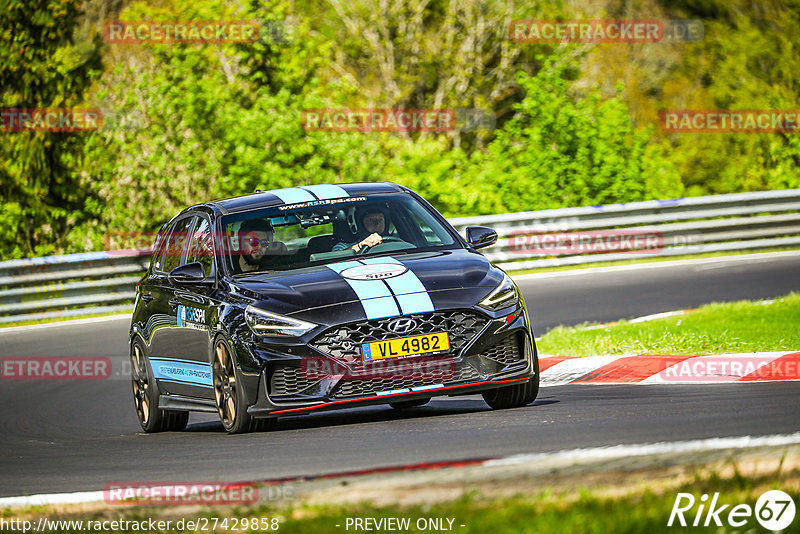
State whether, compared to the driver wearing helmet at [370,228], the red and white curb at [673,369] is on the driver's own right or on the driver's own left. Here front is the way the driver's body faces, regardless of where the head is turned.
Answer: on the driver's own left

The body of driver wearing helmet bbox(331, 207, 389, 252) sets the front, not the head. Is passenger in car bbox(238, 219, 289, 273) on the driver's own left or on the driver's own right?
on the driver's own right

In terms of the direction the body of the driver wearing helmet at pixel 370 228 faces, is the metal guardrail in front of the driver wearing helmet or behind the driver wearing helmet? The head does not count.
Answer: behind

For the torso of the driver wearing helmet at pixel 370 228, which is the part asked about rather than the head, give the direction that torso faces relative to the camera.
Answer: toward the camera

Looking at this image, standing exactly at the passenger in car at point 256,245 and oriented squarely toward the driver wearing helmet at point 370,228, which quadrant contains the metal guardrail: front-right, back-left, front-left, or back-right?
front-left

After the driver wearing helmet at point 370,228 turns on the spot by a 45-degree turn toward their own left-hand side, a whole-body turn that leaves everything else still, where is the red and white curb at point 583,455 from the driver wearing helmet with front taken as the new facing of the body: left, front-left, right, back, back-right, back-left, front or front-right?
front-right
